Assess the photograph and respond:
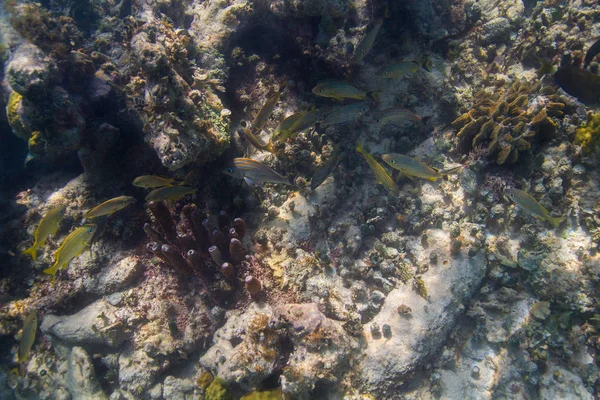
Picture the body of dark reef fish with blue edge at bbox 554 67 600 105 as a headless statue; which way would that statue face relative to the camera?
to the viewer's left

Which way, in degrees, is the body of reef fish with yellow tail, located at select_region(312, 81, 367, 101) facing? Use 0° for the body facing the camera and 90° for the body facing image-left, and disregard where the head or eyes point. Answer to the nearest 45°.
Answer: approximately 90°

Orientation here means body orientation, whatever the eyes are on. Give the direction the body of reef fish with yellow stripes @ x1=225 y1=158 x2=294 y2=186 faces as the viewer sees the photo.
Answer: to the viewer's left

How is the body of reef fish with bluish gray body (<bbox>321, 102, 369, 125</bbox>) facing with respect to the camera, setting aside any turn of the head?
to the viewer's right

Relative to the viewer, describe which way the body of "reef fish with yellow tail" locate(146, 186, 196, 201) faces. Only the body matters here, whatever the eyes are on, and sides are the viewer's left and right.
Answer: facing to the left of the viewer

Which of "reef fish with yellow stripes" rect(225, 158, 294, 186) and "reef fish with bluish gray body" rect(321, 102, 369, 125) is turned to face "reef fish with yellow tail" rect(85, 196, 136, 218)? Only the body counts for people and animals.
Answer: "reef fish with yellow stripes" rect(225, 158, 294, 186)

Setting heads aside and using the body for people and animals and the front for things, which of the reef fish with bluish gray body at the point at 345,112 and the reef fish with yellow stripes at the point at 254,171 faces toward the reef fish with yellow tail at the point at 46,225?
the reef fish with yellow stripes at the point at 254,171

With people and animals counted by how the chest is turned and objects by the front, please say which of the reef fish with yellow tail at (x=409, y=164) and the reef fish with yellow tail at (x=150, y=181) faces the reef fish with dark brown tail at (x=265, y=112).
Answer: the reef fish with yellow tail at (x=409, y=164)

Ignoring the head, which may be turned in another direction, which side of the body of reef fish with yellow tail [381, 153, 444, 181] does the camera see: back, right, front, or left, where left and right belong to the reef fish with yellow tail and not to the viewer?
left
